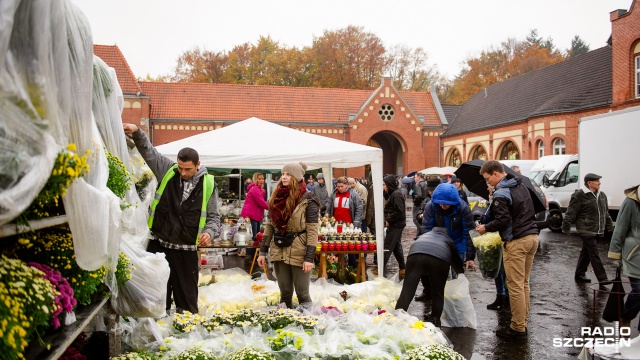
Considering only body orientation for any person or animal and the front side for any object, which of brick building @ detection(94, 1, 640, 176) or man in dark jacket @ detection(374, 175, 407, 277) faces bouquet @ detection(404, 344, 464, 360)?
the brick building

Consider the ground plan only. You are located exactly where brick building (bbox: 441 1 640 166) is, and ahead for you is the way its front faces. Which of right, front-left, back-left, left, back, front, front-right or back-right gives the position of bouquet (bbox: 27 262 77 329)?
front-left

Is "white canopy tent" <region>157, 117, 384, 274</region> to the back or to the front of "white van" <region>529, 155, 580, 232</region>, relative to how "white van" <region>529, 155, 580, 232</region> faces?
to the front

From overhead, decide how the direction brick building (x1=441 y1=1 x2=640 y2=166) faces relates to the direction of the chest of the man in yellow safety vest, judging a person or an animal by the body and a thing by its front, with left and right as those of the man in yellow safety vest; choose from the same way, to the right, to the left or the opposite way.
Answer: to the right

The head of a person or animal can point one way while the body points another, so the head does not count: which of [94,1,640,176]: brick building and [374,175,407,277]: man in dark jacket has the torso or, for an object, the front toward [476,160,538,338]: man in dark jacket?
the brick building

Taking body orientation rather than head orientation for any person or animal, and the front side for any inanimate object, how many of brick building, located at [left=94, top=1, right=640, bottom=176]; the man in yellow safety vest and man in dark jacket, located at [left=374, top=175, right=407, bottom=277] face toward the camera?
2

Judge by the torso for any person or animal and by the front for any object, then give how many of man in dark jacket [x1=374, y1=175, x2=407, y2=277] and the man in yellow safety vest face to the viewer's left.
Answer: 1

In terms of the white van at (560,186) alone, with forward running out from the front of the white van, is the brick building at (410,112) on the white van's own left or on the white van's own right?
on the white van's own right

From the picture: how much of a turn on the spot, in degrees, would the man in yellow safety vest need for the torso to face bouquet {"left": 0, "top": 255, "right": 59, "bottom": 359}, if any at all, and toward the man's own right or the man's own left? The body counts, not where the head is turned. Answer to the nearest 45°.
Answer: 0° — they already face it
